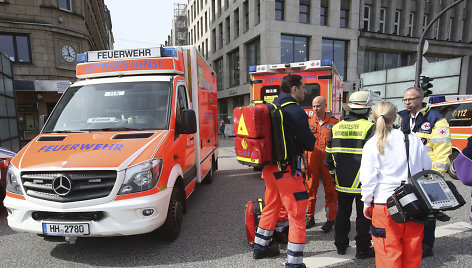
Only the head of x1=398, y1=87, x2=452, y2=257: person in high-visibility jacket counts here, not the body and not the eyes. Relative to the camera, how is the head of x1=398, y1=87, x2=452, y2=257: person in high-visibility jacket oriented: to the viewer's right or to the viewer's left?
to the viewer's left

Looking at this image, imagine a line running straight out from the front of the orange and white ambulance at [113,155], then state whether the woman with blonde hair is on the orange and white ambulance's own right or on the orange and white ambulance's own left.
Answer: on the orange and white ambulance's own left

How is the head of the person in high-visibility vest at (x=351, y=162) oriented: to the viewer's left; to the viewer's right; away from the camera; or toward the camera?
away from the camera

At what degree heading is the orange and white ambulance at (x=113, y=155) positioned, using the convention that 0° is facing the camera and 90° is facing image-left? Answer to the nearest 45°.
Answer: approximately 45°
